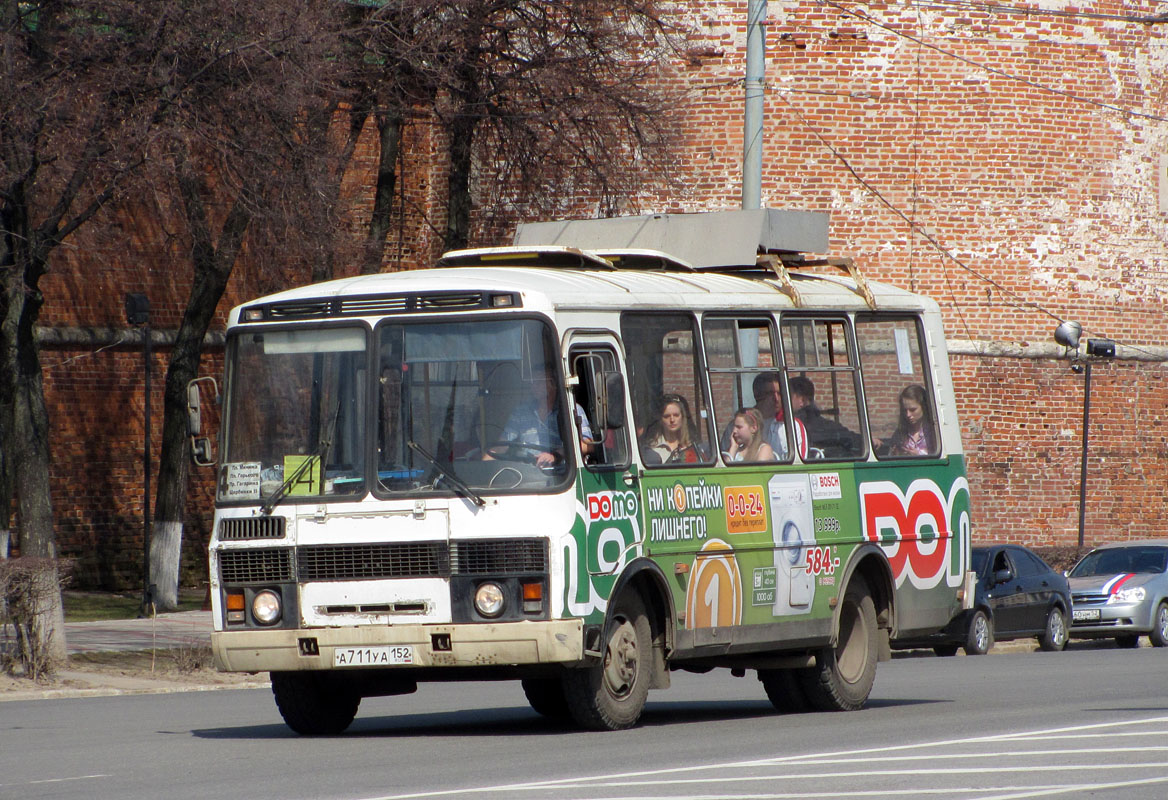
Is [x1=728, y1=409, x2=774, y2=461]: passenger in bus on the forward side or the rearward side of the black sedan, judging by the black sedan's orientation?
on the forward side

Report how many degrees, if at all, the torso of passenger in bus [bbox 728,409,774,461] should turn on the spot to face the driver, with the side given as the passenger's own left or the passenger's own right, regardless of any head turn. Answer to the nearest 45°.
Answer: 0° — they already face them

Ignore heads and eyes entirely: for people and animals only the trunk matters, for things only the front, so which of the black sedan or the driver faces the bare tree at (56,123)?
the black sedan

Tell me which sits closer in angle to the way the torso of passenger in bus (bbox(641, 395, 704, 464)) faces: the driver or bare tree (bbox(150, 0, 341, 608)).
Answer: the driver

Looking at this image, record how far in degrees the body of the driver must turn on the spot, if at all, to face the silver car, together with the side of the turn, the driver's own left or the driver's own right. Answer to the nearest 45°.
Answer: approximately 180°

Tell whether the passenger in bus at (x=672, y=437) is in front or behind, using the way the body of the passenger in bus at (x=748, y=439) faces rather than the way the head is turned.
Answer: in front

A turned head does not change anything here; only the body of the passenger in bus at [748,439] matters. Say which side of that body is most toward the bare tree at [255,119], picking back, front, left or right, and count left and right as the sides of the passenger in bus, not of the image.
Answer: right

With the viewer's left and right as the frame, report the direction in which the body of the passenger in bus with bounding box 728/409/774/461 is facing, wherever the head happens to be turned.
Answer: facing the viewer and to the left of the viewer

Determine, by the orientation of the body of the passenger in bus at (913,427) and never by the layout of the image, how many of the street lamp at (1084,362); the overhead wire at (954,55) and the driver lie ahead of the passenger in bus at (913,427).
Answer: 1

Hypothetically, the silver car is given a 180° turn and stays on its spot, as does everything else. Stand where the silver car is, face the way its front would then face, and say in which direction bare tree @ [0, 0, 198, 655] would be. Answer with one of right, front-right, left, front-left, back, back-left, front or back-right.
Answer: back

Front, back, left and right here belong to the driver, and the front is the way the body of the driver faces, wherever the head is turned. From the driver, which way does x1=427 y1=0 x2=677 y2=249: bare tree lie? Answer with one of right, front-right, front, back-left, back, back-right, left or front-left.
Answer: back-right

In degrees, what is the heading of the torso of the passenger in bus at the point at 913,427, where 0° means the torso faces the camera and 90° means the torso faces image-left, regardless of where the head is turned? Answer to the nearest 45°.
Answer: approximately 45°

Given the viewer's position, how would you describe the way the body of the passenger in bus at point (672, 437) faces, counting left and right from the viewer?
facing the viewer

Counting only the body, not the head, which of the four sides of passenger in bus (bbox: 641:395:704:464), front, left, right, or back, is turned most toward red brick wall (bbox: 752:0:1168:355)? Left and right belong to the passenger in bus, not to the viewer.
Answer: back

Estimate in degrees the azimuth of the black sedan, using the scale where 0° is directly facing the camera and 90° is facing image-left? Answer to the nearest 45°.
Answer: approximately 45°

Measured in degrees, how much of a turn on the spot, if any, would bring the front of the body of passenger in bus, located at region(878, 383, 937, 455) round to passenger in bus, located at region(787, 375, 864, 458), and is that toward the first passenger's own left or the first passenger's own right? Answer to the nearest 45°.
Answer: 0° — they already face them
